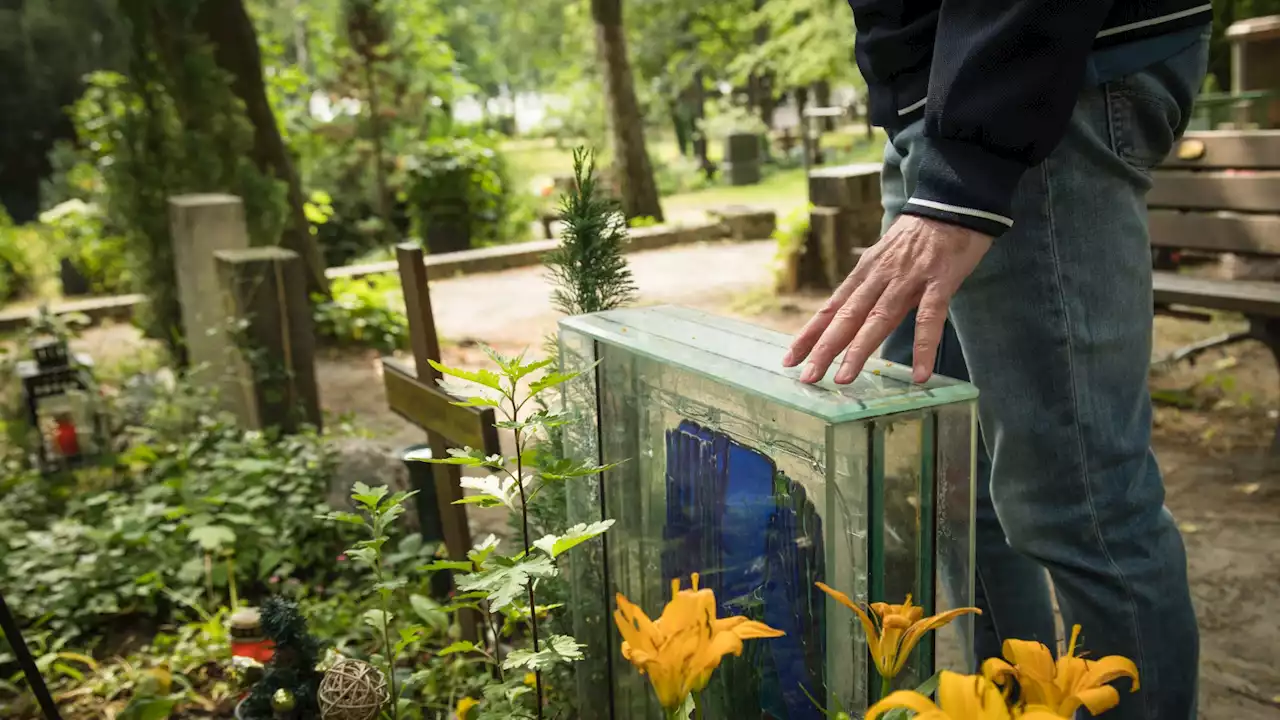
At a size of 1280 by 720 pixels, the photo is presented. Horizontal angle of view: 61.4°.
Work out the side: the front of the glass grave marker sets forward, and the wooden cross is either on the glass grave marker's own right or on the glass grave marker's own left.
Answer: on the glass grave marker's own right

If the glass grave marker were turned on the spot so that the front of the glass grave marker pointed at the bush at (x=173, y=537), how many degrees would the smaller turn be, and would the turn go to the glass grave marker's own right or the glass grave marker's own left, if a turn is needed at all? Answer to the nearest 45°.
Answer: approximately 90° to the glass grave marker's own right

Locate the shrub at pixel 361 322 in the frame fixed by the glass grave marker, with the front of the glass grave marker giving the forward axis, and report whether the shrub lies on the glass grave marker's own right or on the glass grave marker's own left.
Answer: on the glass grave marker's own right

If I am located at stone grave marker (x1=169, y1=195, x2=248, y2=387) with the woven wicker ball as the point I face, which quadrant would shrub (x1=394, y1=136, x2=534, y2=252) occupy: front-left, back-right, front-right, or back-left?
back-left

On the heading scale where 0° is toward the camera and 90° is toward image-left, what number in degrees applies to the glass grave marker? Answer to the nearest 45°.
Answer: approximately 45°

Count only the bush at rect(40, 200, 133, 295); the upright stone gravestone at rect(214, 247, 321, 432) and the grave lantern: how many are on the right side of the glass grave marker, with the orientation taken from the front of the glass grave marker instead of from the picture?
3

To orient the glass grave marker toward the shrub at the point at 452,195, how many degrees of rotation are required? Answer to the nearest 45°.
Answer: approximately 135° to its right

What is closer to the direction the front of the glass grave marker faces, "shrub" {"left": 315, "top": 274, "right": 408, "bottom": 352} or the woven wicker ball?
the woven wicker ball

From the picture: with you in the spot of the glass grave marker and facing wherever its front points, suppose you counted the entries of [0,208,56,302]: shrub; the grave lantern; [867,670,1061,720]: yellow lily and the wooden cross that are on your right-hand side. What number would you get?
3

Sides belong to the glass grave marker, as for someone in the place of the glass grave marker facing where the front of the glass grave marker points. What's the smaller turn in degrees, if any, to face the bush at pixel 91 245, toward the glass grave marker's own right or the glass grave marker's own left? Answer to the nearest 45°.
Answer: approximately 90° to the glass grave marker's own right

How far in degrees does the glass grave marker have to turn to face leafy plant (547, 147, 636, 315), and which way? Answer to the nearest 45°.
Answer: approximately 90° to its right
